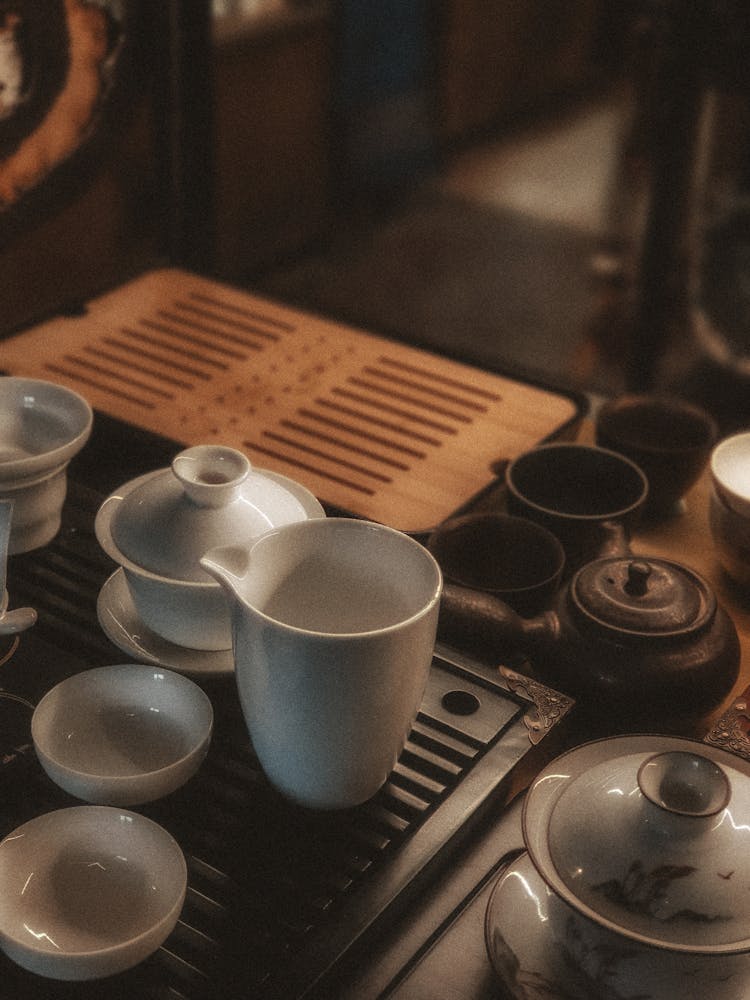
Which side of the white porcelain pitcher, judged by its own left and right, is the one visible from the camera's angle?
left

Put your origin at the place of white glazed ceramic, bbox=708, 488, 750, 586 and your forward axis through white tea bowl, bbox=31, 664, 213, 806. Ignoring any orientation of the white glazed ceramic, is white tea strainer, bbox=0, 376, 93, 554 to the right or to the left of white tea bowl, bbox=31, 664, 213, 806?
right
